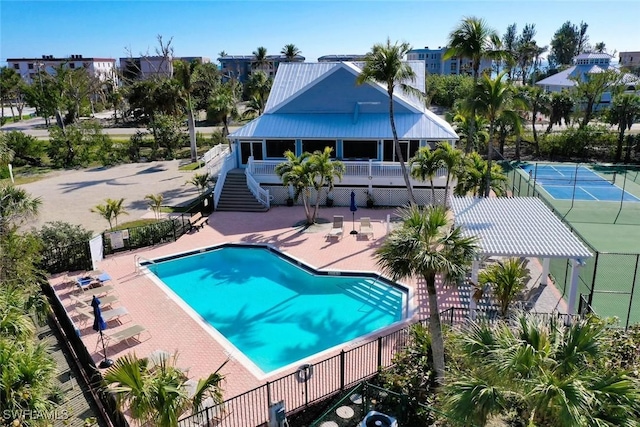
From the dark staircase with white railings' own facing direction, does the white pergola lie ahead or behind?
ahead

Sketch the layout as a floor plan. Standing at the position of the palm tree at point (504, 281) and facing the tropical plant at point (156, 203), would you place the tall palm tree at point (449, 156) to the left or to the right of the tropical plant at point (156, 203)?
right

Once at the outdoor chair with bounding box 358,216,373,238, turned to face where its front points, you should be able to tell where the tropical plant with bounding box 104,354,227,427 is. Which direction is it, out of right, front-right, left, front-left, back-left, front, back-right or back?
front

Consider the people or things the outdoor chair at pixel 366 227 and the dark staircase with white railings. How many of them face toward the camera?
2

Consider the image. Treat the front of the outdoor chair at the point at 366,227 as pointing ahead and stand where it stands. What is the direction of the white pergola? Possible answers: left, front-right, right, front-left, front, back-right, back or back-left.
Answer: front-left

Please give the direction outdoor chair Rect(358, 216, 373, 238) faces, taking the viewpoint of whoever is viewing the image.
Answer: facing the viewer

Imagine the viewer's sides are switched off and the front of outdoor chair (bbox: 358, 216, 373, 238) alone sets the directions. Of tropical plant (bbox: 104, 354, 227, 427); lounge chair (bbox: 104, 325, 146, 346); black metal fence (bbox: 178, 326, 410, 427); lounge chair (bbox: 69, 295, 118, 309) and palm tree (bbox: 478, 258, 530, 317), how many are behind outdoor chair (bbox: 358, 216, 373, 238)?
0

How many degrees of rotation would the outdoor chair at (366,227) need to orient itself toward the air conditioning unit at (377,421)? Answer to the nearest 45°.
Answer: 0° — it already faces it

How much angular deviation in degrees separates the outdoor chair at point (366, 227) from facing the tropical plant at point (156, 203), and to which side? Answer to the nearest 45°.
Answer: approximately 90° to its right

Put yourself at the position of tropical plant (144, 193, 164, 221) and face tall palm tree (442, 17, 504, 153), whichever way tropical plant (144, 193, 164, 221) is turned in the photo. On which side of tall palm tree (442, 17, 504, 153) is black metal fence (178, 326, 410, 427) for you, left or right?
right

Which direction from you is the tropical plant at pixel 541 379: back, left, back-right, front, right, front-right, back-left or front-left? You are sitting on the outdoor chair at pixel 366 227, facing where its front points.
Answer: front

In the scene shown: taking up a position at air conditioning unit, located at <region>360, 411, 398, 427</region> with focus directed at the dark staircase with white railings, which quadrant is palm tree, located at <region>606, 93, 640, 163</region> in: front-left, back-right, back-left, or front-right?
front-right

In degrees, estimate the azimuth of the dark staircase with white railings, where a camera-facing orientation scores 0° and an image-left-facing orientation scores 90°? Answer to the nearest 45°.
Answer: approximately 0°

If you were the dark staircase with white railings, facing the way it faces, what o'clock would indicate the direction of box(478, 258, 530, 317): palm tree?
The palm tree is roughly at 11 o'clock from the dark staircase with white railings.

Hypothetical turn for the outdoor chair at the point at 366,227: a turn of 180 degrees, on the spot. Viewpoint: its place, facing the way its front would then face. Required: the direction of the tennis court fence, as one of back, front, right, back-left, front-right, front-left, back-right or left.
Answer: back-right

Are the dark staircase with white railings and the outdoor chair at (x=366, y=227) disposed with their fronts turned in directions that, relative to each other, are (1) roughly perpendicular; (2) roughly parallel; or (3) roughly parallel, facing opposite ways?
roughly parallel
